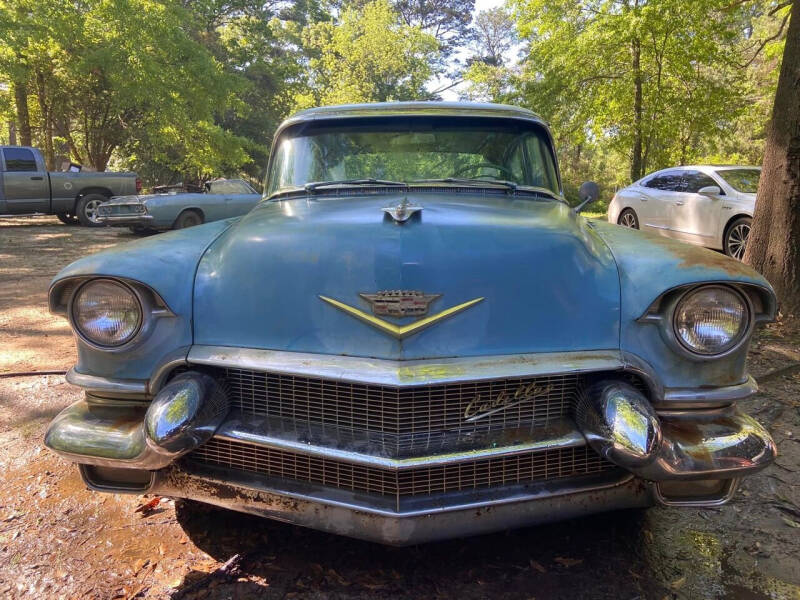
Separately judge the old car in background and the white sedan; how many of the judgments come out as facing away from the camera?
0

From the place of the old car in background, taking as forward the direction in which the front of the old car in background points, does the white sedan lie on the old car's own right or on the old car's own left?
on the old car's own left

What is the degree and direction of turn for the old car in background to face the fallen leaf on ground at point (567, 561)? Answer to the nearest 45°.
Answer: approximately 45° to its left

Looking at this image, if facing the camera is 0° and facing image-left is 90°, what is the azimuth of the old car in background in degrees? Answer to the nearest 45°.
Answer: approximately 45°

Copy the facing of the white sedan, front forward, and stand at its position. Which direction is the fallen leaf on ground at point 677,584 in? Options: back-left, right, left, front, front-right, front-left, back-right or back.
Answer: front-right

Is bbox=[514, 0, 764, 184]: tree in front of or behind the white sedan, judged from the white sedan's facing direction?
behind

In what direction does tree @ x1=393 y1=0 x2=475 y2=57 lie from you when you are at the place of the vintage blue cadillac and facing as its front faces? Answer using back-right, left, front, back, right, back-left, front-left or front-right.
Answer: back

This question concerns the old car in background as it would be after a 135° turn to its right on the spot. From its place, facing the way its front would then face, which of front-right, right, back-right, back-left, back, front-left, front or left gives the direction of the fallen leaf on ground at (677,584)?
back

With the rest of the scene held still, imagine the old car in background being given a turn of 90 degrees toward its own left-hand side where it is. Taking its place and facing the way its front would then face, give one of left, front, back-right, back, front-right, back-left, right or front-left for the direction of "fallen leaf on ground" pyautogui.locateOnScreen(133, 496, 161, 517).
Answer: front-right

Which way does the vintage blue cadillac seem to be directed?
toward the camera

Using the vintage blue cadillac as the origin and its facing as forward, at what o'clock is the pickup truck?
The pickup truck is roughly at 5 o'clock from the vintage blue cadillac.

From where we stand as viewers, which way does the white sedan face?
facing the viewer and to the right of the viewer

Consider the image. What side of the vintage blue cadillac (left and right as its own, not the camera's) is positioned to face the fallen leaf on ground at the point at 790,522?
front
